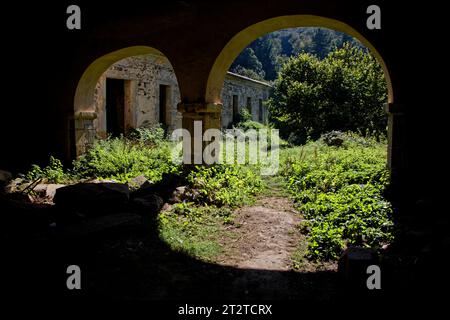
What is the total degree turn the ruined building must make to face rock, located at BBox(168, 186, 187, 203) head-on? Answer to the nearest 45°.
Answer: approximately 45° to its right

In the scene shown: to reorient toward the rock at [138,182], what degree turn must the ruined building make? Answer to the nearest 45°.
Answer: approximately 45° to its right

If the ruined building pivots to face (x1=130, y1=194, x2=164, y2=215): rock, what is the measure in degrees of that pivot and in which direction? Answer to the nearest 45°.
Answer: approximately 45° to its right

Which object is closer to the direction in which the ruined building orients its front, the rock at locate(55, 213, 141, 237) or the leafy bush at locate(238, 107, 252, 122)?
the rock

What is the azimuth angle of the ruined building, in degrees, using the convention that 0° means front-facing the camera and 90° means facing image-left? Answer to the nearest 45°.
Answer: approximately 315°
